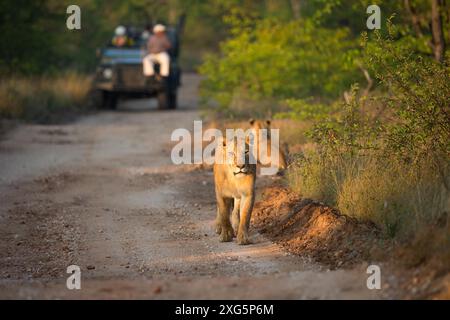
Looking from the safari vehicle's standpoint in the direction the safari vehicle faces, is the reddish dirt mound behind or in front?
in front

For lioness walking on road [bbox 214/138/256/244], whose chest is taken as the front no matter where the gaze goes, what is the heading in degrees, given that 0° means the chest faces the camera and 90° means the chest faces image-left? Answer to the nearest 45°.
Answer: approximately 0°

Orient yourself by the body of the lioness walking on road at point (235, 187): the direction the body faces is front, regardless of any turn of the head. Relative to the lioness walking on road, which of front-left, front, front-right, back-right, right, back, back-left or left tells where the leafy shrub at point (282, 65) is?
back

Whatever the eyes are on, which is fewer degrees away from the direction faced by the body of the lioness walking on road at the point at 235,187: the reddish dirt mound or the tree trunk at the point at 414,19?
the reddish dirt mound

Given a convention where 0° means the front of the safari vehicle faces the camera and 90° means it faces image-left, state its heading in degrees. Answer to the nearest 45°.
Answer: approximately 0°

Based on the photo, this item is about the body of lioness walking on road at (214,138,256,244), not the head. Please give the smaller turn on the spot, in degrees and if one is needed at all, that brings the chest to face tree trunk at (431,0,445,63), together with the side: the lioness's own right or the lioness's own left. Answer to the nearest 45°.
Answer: approximately 135° to the lioness's own left
